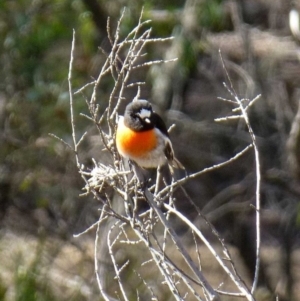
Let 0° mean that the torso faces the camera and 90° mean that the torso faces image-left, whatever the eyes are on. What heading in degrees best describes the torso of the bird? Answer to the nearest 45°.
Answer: approximately 45°
